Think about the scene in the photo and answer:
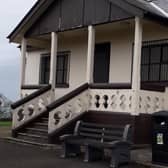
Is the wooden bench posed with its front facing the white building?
no

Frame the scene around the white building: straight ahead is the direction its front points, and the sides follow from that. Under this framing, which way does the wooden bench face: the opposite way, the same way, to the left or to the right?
the same way

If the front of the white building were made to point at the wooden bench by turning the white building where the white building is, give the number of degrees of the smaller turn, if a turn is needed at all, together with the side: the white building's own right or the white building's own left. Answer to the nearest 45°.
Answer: approximately 45° to the white building's own left

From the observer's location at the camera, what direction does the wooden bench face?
facing the viewer and to the left of the viewer

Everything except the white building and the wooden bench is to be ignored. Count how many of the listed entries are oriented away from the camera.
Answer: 0
